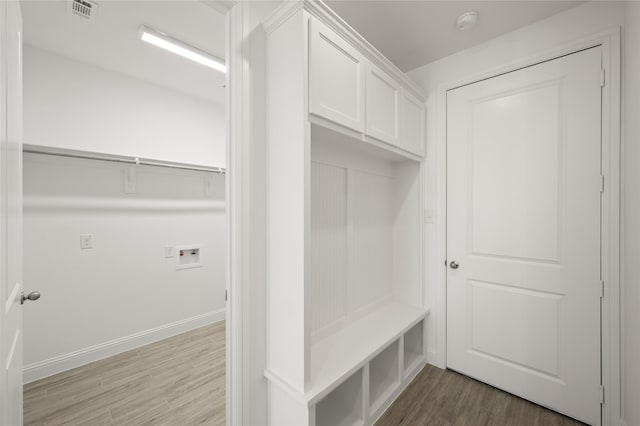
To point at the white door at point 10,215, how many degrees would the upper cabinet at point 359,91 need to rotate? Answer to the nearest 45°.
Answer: approximately 90° to its right

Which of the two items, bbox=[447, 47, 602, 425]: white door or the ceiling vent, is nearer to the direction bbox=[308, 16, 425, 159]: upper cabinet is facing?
the white door

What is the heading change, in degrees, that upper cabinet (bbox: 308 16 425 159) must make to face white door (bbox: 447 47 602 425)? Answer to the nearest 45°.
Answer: approximately 90° to its left

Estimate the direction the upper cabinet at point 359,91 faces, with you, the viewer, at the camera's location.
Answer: facing the viewer and to the right of the viewer

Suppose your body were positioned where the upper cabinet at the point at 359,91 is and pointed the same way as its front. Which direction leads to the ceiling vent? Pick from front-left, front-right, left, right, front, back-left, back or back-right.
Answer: back-right

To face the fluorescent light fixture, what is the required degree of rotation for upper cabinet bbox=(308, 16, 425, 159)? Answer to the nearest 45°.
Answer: approximately 135° to its right

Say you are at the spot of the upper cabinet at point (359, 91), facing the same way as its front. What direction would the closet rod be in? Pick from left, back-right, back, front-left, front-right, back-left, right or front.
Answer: back-right
